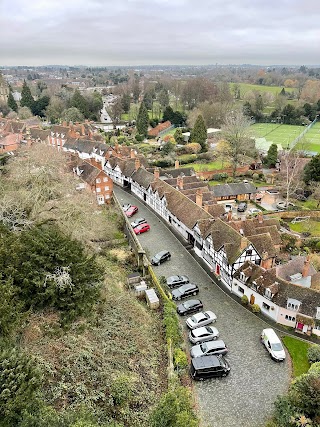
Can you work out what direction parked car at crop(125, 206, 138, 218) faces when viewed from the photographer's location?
facing the viewer and to the left of the viewer

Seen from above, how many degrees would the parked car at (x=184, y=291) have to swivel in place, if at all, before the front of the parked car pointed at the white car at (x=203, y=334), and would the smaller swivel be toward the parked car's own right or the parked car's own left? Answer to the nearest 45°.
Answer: approximately 45° to the parked car's own left

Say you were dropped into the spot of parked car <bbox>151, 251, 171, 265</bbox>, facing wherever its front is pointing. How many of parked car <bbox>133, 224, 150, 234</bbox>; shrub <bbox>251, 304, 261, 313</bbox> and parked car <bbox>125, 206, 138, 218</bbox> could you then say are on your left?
1

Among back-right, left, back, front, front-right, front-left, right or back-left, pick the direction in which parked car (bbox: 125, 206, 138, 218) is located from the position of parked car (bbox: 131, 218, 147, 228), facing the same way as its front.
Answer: back-right
